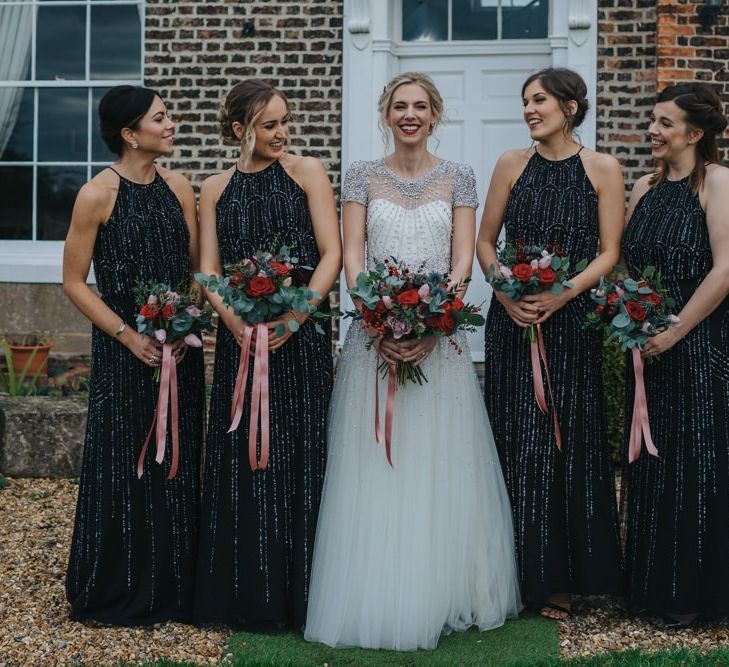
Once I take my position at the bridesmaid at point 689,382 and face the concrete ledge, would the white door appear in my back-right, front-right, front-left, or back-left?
front-right

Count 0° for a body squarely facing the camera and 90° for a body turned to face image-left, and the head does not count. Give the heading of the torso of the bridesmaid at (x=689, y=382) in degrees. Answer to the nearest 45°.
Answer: approximately 45°

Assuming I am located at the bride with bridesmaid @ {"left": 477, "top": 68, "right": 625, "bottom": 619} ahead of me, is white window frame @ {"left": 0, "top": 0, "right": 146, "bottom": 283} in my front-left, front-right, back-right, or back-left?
back-left

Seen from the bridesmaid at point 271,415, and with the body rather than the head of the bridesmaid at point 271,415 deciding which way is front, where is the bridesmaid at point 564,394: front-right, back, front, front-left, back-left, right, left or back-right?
left

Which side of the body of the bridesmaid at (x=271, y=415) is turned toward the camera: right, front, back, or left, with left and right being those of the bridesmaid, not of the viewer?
front

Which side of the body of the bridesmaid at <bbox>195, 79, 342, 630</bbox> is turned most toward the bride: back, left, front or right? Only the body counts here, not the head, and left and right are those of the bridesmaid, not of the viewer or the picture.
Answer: left

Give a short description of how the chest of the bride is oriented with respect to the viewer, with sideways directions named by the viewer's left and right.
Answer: facing the viewer

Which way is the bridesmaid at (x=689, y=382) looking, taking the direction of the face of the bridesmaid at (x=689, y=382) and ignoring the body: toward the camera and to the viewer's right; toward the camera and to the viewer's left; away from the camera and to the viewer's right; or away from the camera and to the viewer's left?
toward the camera and to the viewer's left

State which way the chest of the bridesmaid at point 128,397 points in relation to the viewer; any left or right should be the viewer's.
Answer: facing the viewer and to the right of the viewer

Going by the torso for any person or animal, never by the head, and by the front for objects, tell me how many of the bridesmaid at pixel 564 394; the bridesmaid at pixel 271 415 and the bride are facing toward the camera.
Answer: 3

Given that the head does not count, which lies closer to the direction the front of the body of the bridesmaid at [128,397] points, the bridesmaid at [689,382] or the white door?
the bridesmaid
